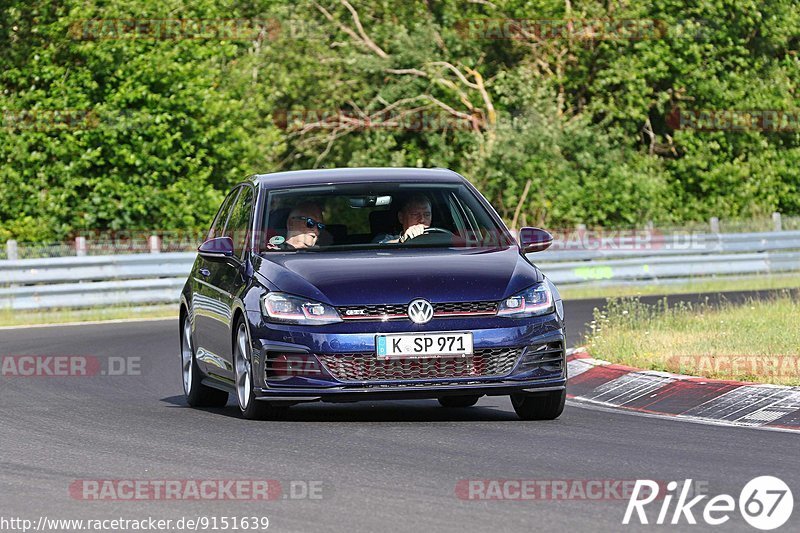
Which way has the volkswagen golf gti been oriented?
toward the camera

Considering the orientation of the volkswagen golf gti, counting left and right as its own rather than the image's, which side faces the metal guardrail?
back
